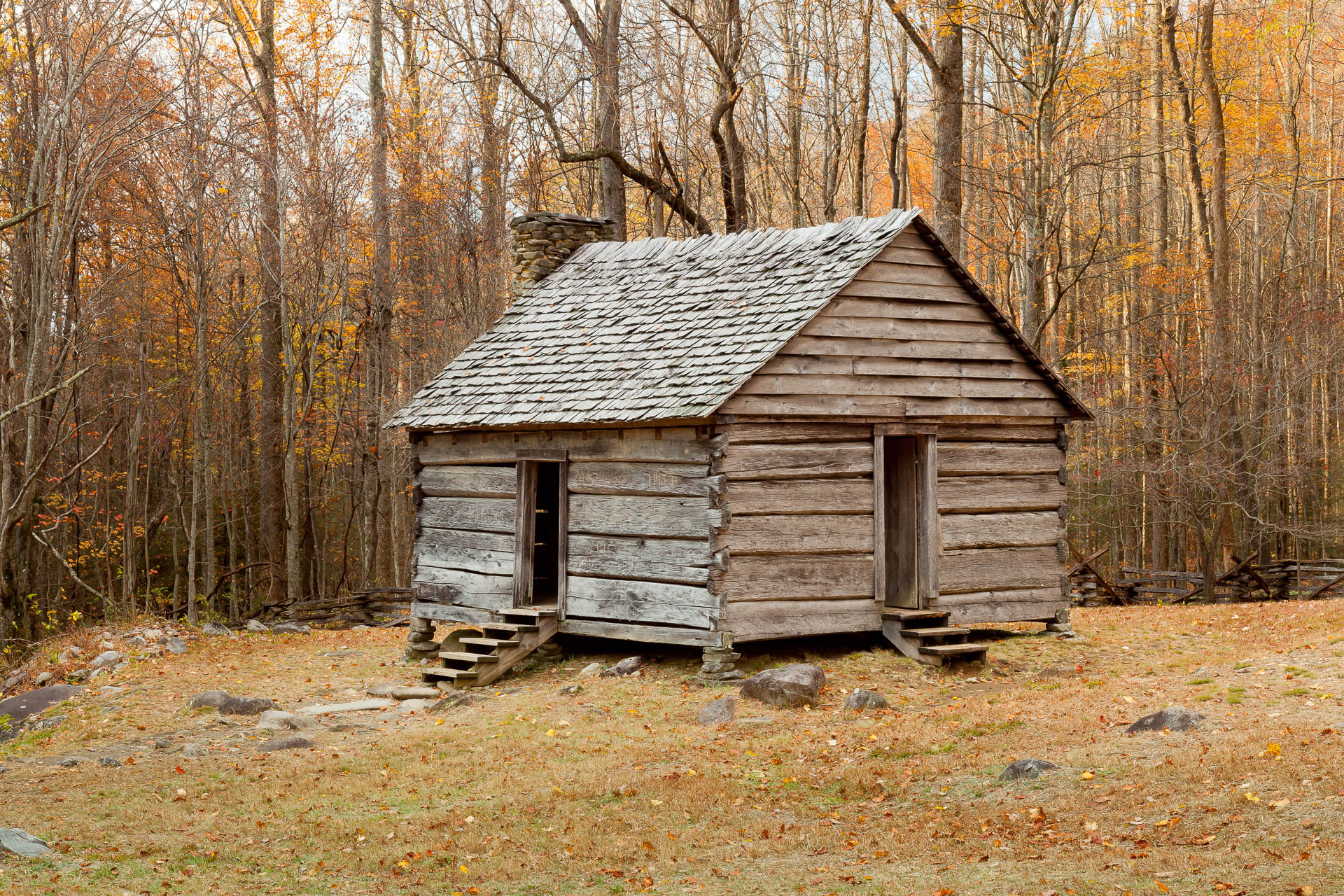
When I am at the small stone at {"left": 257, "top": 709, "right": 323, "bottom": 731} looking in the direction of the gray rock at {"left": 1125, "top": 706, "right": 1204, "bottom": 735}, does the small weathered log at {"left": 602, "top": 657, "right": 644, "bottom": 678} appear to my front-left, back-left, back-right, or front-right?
front-left

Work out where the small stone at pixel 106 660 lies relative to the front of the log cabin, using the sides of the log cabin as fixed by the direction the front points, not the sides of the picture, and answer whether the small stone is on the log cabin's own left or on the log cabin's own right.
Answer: on the log cabin's own right

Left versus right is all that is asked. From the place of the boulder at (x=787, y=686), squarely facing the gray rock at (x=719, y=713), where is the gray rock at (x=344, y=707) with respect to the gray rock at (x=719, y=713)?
right

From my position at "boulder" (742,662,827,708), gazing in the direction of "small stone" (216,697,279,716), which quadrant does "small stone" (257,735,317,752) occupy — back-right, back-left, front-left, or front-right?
front-left

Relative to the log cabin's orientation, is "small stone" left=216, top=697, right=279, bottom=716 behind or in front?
in front

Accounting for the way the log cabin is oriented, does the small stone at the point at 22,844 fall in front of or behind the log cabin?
in front
